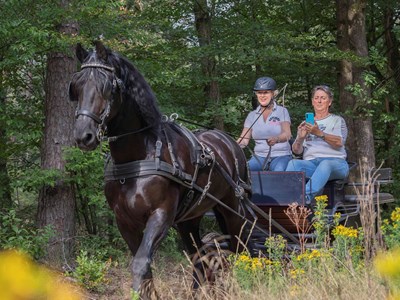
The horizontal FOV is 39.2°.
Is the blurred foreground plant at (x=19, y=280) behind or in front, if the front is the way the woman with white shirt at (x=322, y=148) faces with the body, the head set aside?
in front

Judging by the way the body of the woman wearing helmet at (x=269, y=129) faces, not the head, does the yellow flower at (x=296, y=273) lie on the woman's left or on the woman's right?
on the woman's left

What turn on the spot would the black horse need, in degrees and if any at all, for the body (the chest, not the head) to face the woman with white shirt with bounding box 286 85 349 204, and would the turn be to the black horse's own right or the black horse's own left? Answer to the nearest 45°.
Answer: approximately 180°

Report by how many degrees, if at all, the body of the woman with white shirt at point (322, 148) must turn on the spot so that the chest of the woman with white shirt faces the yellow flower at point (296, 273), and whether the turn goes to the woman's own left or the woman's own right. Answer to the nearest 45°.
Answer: approximately 45° to the woman's own left

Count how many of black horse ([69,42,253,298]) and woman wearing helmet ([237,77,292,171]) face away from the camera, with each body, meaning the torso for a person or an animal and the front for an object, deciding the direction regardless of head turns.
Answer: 0

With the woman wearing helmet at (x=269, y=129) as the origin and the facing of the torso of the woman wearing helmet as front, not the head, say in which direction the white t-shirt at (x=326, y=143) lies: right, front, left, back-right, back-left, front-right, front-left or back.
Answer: back-left

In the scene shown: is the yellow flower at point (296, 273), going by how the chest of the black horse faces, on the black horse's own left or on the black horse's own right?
on the black horse's own left

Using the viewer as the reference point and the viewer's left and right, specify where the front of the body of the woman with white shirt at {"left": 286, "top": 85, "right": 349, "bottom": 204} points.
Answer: facing the viewer and to the left of the viewer

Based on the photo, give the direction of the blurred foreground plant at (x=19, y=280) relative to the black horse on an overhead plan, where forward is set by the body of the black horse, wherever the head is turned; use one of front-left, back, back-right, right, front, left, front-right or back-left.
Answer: front-left

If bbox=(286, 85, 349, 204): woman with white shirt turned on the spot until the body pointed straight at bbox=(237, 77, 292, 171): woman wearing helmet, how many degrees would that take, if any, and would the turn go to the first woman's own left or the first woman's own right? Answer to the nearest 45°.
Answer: approximately 45° to the first woman's own right

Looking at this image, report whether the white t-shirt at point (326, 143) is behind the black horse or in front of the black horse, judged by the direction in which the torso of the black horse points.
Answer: behind

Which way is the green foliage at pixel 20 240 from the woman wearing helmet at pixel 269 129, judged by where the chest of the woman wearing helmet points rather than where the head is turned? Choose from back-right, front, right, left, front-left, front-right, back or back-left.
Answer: front-right

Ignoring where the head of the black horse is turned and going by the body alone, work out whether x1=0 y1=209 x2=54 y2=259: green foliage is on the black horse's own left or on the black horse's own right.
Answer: on the black horse's own right
